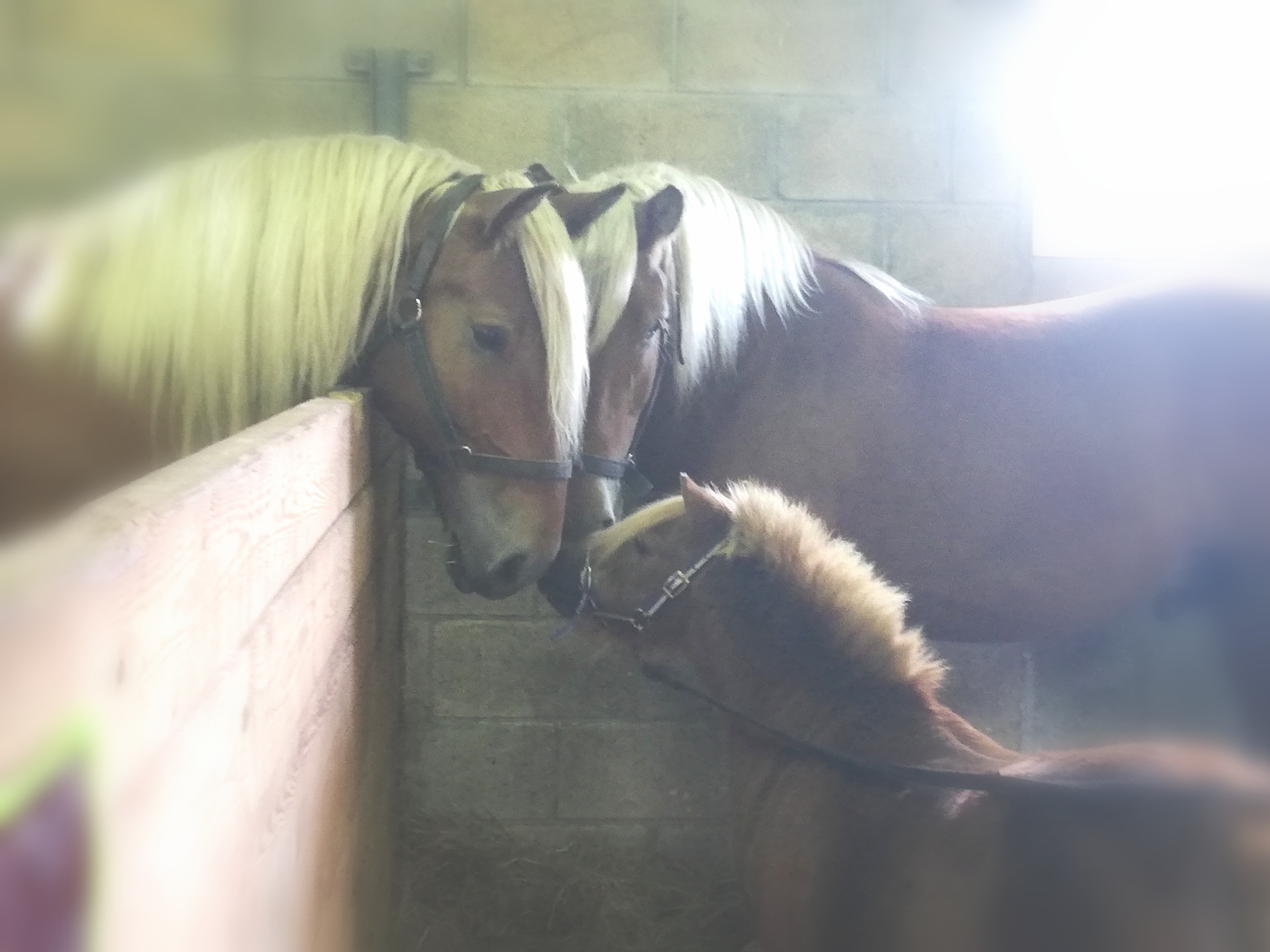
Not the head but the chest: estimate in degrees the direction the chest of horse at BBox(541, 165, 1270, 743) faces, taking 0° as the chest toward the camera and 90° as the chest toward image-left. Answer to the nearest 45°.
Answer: approximately 90°

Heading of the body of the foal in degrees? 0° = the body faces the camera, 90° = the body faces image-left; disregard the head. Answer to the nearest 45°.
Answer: approximately 90°

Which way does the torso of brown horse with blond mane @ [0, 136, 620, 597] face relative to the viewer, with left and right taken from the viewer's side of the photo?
facing to the right of the viewer

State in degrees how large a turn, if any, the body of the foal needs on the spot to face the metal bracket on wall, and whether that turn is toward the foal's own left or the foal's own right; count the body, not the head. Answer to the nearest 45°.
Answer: approximately 45° to the foal's own right
